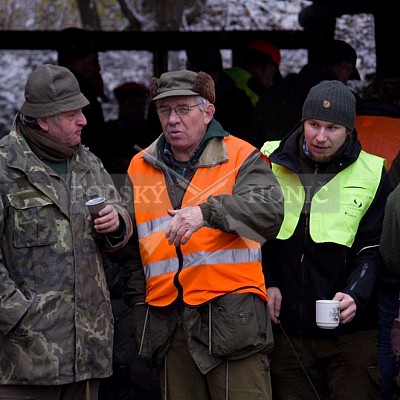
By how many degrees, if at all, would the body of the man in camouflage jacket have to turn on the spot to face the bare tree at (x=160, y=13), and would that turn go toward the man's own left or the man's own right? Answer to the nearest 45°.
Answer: approximately 135° to the man's own left

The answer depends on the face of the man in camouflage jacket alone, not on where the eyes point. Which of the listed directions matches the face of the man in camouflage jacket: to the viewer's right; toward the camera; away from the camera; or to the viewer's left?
to the viewer's right

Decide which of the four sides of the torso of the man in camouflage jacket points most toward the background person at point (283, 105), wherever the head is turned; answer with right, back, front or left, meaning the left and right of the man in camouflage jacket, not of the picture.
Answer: left

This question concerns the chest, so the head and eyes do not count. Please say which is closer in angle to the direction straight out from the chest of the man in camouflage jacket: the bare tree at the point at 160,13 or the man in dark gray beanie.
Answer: the man in dark gray beanie

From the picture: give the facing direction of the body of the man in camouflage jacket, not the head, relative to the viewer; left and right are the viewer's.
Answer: facing the viewer and to the right of the viewer

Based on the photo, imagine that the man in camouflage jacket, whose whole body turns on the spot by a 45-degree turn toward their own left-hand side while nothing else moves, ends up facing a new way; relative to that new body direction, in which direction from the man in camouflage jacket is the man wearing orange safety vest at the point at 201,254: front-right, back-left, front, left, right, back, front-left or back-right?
front
